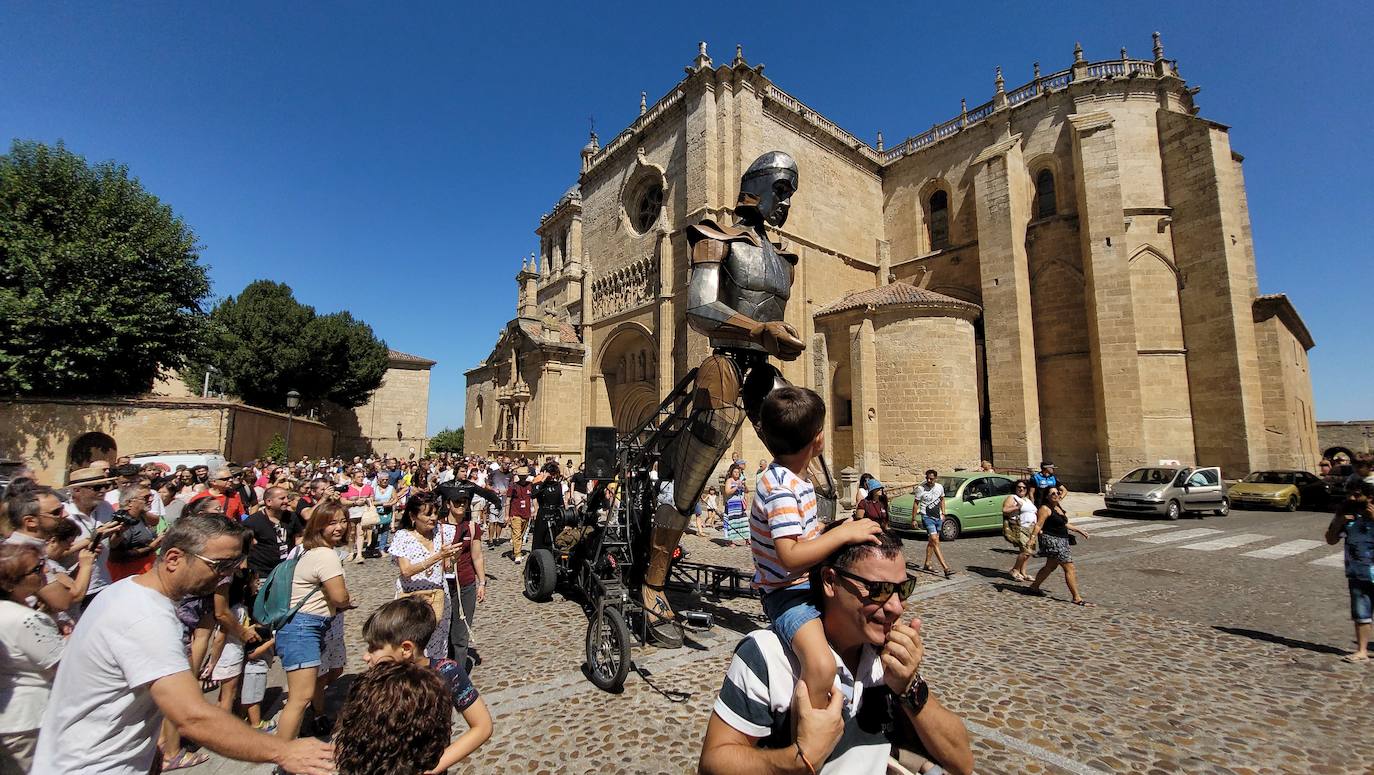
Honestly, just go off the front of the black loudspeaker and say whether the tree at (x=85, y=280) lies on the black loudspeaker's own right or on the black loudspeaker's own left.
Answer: on the black loudspeaker's own right

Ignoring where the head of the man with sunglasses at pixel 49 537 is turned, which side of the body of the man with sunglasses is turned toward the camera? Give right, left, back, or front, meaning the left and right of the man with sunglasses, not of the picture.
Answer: right

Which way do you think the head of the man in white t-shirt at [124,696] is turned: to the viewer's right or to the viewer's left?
to the viewer's right

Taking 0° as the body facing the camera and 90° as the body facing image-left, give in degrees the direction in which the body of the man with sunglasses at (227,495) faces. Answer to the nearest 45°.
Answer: approximately 315°

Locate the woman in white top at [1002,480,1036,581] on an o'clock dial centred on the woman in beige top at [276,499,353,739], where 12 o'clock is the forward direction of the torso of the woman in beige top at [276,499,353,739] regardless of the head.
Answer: the woman in white top at [1002,480,1036,581] is roughly at 12 o'clock from the woman in beige top at [276,499,353,739].

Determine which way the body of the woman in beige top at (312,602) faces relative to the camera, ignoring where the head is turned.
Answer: to the viewer's right

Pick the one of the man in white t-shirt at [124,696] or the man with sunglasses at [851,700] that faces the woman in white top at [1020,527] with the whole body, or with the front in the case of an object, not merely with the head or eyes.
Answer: the man in white t-shirt

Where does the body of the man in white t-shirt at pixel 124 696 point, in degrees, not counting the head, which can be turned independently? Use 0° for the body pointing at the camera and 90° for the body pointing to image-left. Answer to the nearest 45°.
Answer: approximately 270°

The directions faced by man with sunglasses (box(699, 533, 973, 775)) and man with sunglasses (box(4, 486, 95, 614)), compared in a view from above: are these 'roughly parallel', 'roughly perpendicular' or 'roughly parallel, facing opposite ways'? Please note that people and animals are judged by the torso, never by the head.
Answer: roughly perpendicular

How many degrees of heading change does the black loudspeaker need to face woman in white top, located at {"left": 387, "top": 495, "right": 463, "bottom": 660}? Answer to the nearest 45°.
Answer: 0° — it already faces them

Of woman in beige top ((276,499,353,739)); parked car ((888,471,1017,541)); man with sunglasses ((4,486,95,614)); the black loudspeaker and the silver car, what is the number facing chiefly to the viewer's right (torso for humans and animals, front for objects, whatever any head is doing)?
2
